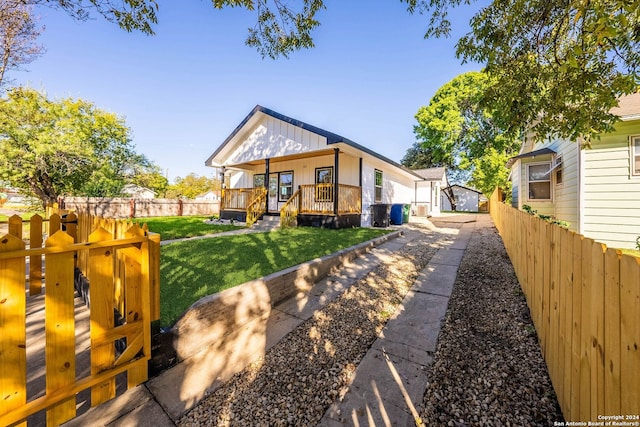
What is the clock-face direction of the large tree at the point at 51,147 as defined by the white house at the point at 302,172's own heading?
The large tree is roughly at 2 o'clock from the white house.

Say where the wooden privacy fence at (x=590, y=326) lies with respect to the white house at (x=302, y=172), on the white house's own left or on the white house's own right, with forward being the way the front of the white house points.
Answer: on the white house's own left

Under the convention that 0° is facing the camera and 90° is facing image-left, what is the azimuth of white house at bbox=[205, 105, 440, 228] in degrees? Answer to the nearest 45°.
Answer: approximately 45°

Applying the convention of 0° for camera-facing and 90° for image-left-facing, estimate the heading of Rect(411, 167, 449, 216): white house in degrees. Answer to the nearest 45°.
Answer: approximately 0°

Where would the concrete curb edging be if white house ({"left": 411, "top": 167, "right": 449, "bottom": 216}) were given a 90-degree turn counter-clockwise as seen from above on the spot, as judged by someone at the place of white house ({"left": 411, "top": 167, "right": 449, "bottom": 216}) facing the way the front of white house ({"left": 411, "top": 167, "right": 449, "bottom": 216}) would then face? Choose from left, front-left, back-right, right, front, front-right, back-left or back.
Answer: right

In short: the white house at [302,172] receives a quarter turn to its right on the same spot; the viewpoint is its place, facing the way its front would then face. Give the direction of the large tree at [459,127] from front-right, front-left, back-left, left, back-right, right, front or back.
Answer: right

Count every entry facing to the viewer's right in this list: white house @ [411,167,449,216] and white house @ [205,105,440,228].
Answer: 0

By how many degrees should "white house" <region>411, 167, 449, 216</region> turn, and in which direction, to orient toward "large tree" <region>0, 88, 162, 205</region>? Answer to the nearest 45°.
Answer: approximately 45° to its right

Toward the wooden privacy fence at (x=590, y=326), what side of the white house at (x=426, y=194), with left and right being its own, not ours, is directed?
front

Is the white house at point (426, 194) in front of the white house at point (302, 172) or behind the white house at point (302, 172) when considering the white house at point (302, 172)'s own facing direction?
behind

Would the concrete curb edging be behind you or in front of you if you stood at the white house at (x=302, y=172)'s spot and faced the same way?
in front
